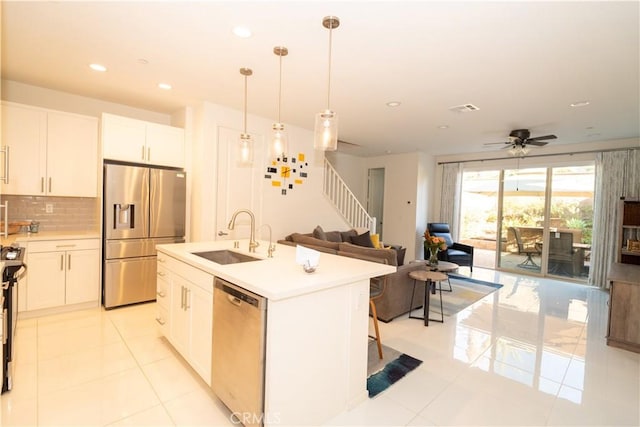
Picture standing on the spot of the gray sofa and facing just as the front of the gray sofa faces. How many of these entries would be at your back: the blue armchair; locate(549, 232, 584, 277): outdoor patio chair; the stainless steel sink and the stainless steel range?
2

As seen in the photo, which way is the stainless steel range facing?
to the viewer's right

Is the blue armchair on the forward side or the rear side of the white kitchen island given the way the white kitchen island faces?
on the rear side

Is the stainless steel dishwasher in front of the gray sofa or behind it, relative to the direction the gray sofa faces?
behind

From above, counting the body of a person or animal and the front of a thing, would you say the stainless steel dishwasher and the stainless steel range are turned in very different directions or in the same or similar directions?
very different directions

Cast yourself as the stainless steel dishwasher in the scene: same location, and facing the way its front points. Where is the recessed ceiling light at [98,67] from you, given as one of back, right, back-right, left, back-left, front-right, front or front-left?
right

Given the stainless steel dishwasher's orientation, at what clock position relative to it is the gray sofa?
The gray sofa is roughly at 6 o'clock from the stainless steel dishwasher.

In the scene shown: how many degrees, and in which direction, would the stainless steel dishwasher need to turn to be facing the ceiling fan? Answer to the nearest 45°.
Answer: approximately 180°

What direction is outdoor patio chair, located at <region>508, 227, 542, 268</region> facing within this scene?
to the viewer's right

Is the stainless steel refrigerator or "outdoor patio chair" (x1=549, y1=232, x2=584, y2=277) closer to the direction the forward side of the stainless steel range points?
the outdoor patio chair

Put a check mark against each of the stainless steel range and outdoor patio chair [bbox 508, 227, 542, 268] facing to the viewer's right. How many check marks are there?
2

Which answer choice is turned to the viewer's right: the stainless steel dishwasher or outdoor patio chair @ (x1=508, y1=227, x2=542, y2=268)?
the outdoor patio chair

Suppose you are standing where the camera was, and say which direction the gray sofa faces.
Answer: facing away from the viewer and to the right of the viewer

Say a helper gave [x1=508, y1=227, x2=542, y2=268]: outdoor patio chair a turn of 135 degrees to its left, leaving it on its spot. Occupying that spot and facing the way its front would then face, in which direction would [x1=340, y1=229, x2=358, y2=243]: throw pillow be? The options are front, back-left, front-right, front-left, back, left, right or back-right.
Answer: left
